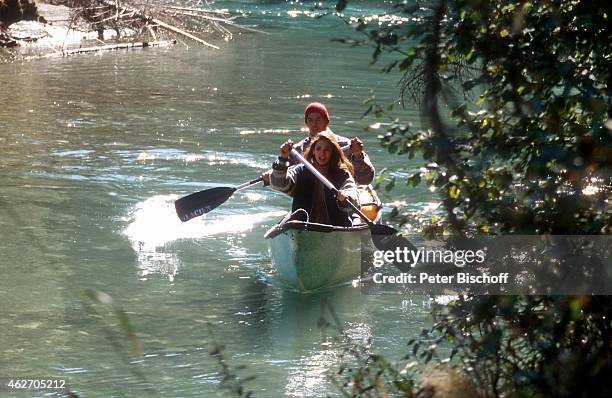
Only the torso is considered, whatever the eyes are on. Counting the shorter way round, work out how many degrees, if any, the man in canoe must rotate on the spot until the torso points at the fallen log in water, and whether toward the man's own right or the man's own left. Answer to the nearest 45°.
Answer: approximately 180°

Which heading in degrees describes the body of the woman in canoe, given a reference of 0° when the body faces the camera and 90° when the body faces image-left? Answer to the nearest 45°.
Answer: approximately 0°

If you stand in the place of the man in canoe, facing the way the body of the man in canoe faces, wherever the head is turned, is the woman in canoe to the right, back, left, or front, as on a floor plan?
front

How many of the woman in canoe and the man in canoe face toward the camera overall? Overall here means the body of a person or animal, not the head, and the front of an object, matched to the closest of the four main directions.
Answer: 2

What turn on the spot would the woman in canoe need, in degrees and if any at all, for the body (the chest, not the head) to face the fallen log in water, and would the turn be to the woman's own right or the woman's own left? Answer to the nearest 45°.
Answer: approximately 180°

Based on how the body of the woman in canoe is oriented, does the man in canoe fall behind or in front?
behind

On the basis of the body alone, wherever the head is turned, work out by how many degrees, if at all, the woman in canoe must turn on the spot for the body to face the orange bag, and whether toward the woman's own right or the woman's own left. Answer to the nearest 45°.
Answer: approximately 135° to the woman's own left
